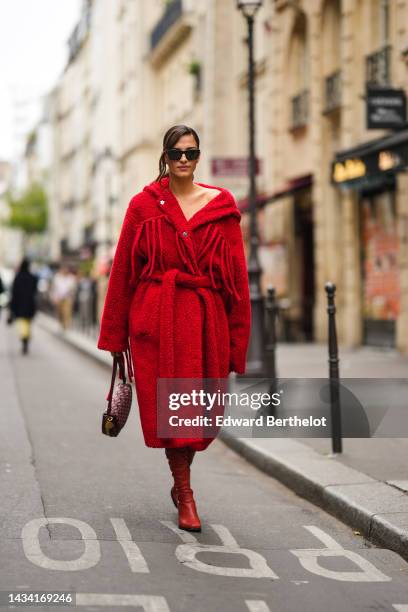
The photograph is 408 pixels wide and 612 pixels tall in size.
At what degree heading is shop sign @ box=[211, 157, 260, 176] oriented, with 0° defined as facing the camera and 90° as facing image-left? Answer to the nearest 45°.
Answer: approximately 0°

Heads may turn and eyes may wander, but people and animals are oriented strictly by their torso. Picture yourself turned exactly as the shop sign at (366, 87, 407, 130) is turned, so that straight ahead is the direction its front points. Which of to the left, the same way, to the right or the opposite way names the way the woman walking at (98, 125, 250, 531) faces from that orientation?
the same way

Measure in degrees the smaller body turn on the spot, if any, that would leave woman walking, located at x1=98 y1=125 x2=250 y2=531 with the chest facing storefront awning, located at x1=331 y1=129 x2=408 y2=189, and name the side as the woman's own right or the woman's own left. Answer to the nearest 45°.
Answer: approximately 180°

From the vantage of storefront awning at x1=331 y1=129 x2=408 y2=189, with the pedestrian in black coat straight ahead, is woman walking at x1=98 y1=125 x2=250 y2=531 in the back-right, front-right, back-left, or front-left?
back-left

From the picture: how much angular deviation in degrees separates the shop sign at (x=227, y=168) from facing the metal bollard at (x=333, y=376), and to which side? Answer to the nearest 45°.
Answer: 0° — it already faces it

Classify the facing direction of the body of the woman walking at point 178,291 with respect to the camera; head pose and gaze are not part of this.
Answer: toward the camera

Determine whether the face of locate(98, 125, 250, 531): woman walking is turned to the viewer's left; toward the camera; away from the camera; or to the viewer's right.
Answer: toward the camera

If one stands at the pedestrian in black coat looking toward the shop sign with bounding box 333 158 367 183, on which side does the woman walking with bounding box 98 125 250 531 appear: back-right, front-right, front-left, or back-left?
front-right

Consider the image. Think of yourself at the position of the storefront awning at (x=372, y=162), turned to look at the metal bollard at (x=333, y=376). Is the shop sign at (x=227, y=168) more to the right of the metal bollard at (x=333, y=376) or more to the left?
right

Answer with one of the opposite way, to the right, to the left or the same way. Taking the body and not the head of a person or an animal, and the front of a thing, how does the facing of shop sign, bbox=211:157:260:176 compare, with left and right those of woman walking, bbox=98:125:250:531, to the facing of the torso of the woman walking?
the same way

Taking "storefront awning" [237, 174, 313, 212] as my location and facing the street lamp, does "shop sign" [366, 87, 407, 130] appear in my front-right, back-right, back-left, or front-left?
front-left

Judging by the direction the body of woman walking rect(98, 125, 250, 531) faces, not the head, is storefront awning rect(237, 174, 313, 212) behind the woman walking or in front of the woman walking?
behind

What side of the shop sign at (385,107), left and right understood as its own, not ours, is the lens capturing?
front
